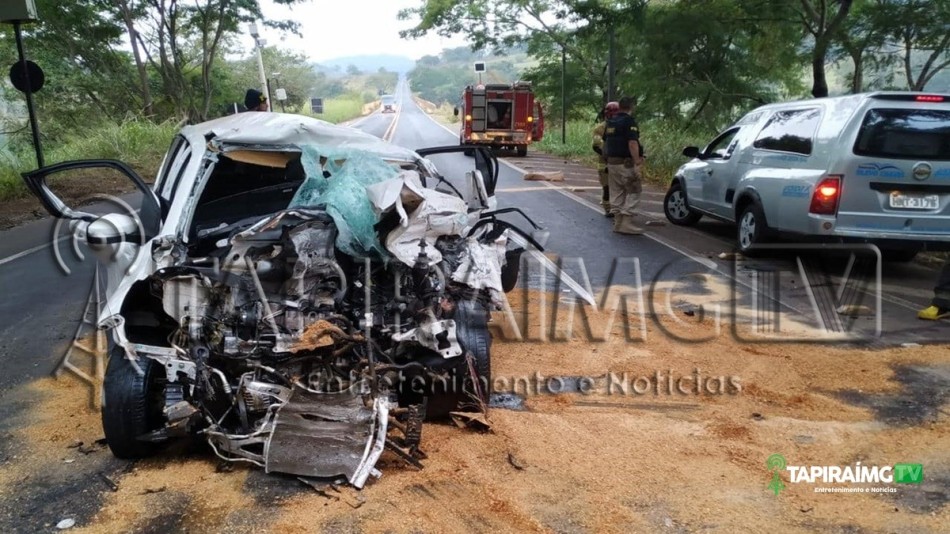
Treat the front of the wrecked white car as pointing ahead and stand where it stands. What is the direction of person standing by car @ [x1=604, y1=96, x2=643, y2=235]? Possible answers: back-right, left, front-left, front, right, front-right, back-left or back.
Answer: back-left

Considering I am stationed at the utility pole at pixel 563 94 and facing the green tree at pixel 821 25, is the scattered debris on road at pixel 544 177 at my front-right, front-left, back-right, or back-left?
front-right

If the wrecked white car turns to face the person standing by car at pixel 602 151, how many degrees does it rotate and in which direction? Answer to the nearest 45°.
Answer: approximately 135° to its left

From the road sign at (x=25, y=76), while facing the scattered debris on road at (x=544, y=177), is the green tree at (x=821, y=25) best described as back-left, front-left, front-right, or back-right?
front-left

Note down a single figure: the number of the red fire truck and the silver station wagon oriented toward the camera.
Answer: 0

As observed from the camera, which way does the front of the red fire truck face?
facing away from the viewer

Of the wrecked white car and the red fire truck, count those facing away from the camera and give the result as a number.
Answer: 1

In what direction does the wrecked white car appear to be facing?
toward the camera

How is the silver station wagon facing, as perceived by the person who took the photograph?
facing away from the viewer and to the left of the viewer

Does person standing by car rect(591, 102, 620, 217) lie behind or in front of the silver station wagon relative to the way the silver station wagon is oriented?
in front

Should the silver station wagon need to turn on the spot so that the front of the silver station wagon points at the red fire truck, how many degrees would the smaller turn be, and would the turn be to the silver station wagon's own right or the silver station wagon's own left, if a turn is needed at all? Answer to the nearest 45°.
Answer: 0° — it already faces it

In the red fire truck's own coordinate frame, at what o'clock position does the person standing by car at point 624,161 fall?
The person standing by car is roughly at 6 o'clock from the red fire truck.
